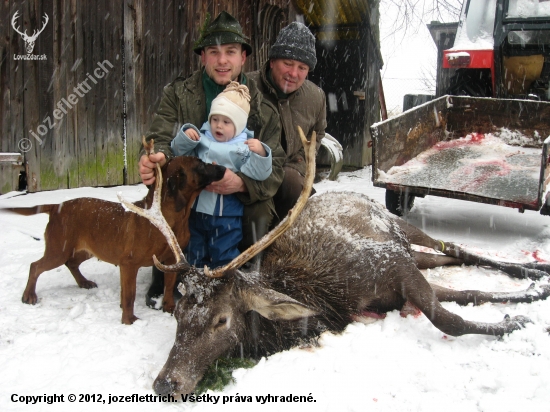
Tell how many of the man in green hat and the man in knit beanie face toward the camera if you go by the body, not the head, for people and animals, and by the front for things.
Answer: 2

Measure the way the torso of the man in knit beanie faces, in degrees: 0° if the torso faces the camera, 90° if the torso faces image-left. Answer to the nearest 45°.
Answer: approximately 0°

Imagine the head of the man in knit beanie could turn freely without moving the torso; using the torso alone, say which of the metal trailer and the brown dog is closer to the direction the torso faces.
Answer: the brown dog

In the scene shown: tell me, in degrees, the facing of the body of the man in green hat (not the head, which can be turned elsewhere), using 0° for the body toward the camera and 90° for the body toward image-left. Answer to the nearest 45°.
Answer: approximately 0°

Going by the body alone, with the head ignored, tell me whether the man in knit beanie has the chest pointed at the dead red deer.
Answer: yes

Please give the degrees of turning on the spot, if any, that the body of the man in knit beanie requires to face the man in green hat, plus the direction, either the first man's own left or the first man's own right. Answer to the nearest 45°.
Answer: approximately 45° to the first man's own right

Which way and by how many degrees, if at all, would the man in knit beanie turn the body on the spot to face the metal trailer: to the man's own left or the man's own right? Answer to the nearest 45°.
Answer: approximately 135° to the man's own left

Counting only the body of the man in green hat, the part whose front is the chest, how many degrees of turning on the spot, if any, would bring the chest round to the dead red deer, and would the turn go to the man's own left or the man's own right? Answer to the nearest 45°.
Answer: approximately 45° to the man's own left
